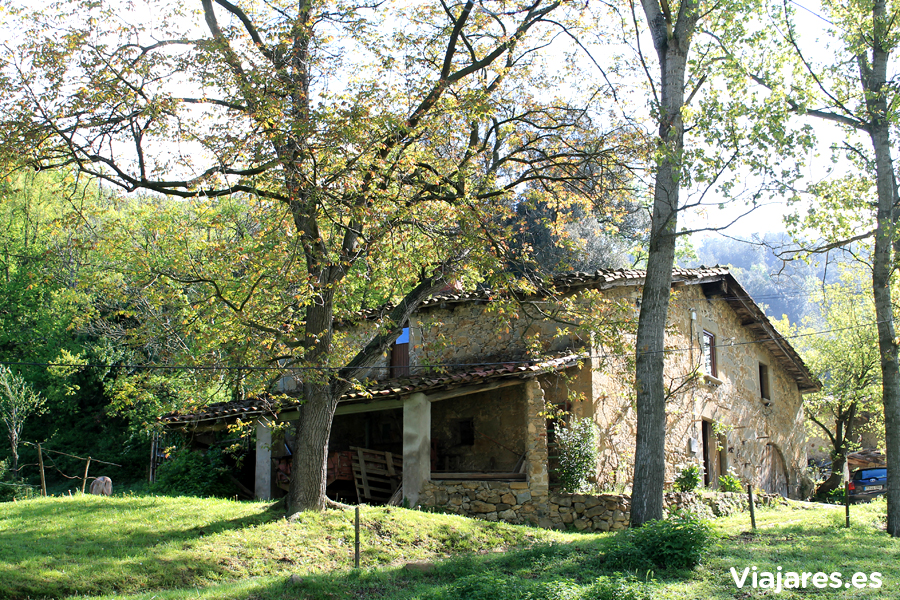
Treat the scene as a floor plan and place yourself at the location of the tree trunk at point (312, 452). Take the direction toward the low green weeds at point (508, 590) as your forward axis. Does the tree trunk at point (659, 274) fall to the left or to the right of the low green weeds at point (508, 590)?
left

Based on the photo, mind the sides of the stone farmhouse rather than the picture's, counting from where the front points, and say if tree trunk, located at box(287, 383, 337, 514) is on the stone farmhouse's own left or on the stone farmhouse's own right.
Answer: on the stone farmhouse's own right

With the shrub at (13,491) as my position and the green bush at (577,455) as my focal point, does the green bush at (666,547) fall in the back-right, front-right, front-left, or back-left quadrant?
front-right

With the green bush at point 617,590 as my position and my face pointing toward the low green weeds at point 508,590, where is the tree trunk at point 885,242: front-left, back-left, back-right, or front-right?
back-right
